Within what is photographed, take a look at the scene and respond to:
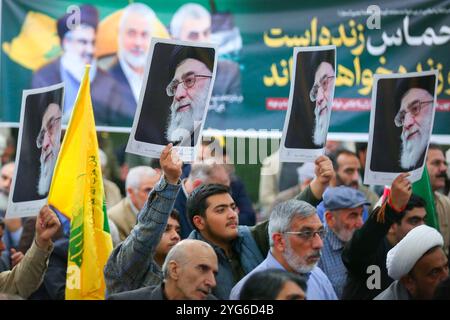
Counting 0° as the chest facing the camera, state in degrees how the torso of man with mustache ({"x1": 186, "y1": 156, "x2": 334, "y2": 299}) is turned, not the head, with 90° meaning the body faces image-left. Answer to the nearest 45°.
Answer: approximately 315°

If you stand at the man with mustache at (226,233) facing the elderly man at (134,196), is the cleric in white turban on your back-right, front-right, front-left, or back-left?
back-right

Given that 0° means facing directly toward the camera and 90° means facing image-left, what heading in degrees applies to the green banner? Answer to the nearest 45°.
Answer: approximately 0°

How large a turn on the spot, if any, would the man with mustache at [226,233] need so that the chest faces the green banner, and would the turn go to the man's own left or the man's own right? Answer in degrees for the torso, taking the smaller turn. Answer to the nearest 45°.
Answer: approximately 135° to the man's own left
